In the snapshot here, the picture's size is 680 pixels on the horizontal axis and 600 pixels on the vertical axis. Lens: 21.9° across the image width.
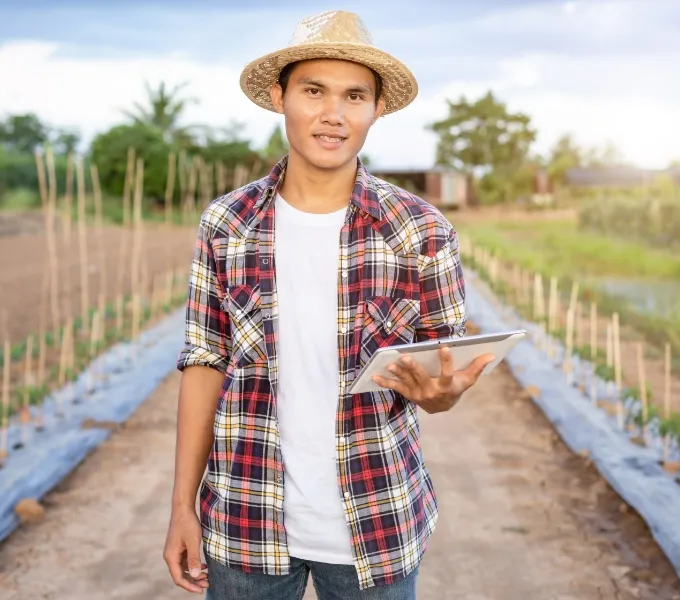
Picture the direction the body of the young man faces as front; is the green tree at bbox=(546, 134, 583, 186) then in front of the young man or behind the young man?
behind

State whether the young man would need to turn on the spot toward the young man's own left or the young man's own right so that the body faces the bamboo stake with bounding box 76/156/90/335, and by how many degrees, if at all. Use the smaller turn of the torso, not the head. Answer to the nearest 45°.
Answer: approximately 180°

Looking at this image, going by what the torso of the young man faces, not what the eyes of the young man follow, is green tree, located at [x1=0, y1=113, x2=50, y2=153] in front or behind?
behind

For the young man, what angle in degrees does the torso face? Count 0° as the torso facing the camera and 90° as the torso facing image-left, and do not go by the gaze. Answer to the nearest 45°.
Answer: approximately 0°

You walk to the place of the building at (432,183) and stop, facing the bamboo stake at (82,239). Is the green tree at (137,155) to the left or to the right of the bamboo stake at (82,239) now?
right

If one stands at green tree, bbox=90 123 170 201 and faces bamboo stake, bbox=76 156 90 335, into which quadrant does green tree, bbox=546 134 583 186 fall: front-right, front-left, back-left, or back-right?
back-left

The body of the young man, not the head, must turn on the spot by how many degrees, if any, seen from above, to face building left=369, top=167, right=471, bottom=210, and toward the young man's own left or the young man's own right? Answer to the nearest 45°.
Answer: approximately 180°

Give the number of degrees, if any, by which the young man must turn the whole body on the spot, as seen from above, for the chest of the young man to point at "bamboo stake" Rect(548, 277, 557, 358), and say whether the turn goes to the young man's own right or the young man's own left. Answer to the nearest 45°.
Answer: approximately 180°

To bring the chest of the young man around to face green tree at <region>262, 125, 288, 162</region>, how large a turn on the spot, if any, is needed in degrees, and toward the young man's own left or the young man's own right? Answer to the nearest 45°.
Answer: approximately 180°

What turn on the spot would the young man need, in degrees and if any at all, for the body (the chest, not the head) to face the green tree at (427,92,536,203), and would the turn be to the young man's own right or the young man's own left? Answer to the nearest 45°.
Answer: approximately 180°
